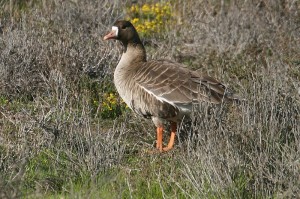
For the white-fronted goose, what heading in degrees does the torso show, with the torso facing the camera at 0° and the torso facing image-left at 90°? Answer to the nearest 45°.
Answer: approximately 90°

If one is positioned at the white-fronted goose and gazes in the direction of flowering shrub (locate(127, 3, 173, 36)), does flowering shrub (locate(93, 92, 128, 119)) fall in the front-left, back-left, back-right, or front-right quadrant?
front-left

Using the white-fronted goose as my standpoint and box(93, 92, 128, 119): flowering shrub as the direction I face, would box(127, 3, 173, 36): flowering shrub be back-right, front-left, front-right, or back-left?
front-right

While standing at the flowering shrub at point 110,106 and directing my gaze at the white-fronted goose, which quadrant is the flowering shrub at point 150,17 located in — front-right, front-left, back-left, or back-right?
back-left

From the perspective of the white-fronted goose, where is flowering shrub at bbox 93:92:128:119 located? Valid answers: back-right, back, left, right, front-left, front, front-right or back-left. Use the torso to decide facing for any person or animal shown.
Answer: front-right

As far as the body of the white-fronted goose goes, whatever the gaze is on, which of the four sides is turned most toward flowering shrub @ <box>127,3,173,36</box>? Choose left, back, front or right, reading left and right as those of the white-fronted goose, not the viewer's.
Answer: right
